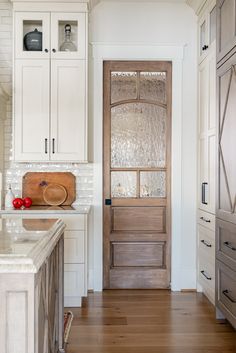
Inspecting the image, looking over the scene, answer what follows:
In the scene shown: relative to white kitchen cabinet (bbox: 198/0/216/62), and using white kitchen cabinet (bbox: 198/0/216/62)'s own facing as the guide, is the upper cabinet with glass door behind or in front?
in front

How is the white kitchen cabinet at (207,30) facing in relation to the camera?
to the viewer's left

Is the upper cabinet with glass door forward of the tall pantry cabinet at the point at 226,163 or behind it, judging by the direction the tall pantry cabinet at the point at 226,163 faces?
forward

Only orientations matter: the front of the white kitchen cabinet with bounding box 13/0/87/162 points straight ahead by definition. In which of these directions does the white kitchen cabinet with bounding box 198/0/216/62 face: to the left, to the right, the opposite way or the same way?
to the right

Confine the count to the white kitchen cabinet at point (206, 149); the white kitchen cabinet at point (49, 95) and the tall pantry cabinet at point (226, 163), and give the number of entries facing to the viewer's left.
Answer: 2

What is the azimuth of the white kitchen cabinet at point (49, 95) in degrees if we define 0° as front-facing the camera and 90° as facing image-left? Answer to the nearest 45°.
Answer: approximately 0°

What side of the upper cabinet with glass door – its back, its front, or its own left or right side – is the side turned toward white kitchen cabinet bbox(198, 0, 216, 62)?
left

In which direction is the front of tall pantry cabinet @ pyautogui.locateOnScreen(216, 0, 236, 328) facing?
to the viewer's left

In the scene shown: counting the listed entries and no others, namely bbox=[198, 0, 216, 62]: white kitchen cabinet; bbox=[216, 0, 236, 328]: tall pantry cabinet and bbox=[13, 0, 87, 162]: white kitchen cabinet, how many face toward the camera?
1

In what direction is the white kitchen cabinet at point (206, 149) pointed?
to the viewer's left
